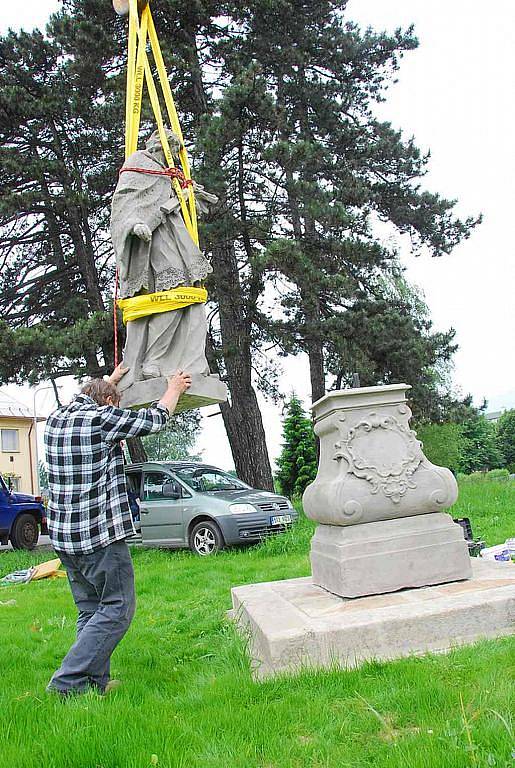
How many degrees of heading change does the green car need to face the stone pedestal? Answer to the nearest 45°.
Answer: approximately 45° to its right

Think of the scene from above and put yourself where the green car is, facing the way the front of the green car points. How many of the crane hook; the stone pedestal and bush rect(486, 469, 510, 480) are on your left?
1

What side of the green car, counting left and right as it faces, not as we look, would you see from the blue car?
back

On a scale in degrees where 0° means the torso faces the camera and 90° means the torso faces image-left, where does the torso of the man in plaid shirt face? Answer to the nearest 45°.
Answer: approximately 225°

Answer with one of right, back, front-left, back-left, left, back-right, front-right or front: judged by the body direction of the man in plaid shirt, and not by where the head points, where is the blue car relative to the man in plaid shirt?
front-left

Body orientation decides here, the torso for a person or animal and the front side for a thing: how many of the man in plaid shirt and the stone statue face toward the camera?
1

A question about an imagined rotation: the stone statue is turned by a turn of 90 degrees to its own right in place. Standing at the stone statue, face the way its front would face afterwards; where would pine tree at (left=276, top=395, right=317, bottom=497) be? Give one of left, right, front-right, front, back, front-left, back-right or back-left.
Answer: right

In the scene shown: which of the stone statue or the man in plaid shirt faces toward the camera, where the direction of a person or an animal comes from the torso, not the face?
the stone statue

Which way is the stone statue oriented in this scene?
toward the camera

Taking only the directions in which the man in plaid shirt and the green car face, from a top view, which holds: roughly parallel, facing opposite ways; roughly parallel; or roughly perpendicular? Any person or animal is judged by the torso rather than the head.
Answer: roughly perpendicular

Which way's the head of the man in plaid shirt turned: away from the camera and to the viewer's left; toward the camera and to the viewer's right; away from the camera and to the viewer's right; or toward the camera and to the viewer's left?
away from the camera and to the viewer's right

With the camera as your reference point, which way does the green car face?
facing the viewer and to the right of the viewer

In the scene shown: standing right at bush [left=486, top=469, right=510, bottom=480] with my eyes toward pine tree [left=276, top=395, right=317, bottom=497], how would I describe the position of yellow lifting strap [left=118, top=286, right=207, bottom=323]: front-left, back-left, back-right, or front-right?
front-left
